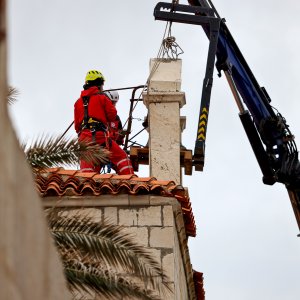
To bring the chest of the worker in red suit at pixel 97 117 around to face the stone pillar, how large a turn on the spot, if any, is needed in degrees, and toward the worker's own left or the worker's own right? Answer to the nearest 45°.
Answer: approximately 45° to the worker's own right

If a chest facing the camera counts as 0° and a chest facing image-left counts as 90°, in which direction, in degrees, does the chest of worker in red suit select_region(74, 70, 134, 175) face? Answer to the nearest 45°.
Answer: approximately 225°

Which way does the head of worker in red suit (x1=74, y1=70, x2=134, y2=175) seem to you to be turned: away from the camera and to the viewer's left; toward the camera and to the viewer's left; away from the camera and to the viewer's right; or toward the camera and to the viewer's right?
away from the camera and to the viewer's right
